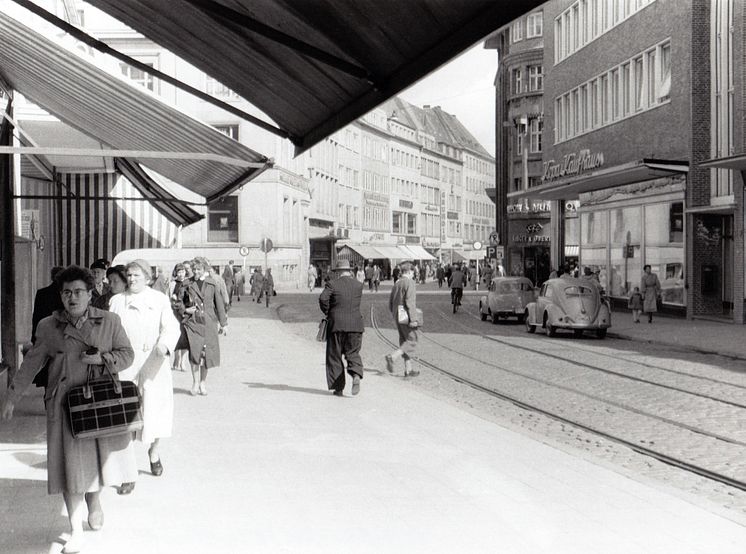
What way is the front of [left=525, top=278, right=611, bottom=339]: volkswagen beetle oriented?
away from the camera

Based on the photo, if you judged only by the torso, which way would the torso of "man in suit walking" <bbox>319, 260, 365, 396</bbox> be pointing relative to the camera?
away from the camera

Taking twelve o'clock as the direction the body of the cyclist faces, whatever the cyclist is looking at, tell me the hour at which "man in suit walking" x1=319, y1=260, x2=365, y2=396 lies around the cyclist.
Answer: The man in suit walking is roughly at 6 o'clock from the cyclist.

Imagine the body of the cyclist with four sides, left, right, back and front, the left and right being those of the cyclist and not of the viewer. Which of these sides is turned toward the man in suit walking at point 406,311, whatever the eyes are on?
back

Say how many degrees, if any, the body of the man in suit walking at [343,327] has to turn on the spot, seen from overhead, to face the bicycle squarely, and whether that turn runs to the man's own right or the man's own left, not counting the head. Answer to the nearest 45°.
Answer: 0° — they already face it

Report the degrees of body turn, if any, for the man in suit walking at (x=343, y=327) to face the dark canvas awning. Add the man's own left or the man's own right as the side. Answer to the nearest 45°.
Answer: approximately 180°

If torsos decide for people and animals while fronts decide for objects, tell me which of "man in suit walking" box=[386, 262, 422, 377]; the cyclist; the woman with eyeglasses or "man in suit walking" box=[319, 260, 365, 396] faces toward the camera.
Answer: the woman with eyeglasses

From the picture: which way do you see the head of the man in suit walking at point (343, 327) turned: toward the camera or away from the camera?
away from the camera

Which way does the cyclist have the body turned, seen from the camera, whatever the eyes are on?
away from the camera

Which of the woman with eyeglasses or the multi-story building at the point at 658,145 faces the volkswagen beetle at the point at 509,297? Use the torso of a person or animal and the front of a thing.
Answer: the multi-story building

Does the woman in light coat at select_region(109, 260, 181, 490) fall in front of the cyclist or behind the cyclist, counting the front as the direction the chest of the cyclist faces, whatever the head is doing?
behind

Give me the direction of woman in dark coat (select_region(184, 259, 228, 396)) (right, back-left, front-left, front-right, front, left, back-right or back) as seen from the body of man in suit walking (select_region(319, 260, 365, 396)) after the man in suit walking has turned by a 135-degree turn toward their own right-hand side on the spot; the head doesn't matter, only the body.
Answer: back-right

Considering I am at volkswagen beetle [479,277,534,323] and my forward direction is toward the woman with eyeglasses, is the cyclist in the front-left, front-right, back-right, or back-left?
back-right
